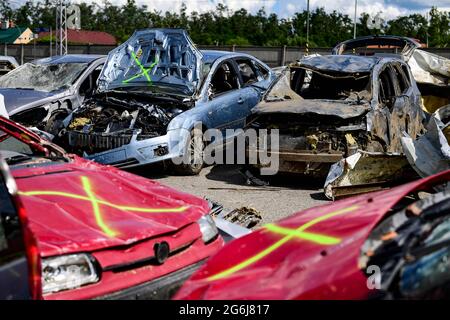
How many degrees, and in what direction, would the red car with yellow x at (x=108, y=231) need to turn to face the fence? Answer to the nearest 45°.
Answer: approximately 135° to its left

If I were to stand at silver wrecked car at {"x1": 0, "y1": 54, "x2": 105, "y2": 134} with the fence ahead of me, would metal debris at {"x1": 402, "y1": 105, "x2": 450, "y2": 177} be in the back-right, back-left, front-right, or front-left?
back-right

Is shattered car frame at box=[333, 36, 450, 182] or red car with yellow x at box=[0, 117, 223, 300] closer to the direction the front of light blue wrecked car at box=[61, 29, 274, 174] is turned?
the red car with yellow x

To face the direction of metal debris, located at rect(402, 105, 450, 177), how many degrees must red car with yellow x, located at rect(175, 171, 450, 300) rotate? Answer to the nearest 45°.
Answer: approximately 135° to its right

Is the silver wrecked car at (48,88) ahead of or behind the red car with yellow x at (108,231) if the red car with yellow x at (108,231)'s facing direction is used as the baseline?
behind

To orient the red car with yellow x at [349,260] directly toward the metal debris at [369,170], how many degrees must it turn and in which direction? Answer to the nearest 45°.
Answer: approximately 135° to its right

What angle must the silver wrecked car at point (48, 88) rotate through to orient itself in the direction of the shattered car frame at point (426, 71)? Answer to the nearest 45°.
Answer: approximately 135° to its left

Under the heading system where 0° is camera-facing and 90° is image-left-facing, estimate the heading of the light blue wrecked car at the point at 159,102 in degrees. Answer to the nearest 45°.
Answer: approximately 45°

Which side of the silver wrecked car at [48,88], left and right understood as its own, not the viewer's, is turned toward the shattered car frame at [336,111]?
left

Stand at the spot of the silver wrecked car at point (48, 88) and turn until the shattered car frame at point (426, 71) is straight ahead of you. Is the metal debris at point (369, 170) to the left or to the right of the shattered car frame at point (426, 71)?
right

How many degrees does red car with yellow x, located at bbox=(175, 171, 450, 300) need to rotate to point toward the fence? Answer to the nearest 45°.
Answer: approximately 135° to its right
